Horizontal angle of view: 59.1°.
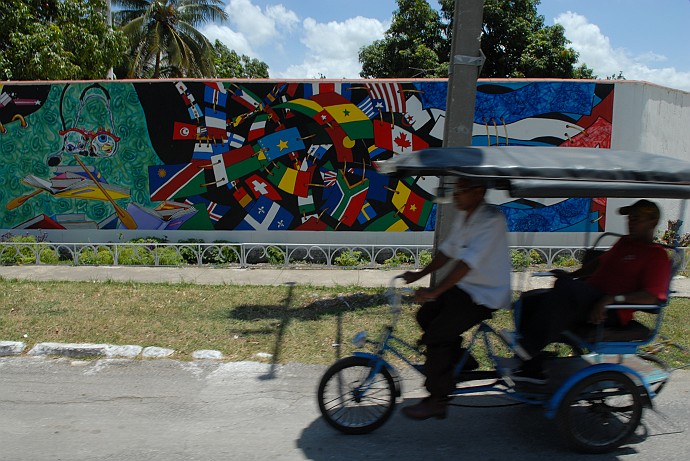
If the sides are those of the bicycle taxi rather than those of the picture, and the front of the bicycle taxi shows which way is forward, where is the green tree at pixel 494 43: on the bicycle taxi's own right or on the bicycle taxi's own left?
on the bicycle taxi's own right

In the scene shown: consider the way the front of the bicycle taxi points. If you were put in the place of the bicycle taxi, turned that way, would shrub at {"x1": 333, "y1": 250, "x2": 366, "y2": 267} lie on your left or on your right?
on your right

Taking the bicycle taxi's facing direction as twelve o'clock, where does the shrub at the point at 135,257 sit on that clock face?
The shrub is roughly at 1 o'clock from the bicycle taxi.

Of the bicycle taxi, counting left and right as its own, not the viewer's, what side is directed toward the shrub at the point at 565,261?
right

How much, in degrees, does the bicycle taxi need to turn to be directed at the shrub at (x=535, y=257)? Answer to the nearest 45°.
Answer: approximately 90° to its right

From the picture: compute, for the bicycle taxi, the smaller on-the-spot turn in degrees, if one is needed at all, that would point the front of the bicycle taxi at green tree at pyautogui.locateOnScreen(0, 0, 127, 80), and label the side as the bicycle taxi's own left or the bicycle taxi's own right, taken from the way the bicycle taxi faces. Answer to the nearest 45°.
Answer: approximately 45° to the bicycle taxi's own right

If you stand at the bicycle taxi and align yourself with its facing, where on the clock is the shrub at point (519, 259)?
The shrub is roughly at 3 o'clock from the bicycle taxi.

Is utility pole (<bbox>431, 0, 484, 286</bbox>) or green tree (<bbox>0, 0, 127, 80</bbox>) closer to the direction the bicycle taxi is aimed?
the green tree

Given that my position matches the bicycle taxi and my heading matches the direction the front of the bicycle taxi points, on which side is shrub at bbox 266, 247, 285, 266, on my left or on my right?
on my right

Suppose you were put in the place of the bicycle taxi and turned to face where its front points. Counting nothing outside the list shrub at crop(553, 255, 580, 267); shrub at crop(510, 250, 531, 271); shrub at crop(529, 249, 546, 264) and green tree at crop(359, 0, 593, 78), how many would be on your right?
4

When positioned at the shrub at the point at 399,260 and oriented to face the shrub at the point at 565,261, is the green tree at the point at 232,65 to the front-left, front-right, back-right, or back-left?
back-left

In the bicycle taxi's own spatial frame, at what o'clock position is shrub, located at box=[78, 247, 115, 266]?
The shrub is roughly at 1 o'clock from the bicycle taxi.

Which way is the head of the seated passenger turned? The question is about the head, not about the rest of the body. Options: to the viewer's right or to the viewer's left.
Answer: to the viewer's left

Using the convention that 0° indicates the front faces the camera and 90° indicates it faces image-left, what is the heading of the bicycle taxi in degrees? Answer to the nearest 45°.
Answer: approximately 90°

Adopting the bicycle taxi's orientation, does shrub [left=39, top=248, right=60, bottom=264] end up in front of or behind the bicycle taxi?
in front
